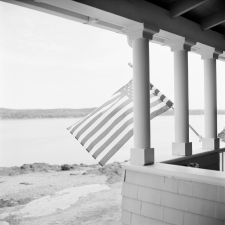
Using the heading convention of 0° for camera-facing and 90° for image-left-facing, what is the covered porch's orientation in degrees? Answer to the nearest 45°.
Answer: approximately 135°

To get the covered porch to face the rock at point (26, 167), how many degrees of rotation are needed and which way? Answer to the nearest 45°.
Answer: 0° — it already faces it

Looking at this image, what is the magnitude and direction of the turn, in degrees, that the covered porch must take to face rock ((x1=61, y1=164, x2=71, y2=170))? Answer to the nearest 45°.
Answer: approximately 45° to its right
